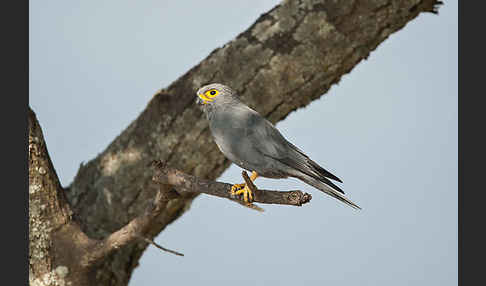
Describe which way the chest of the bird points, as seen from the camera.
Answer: to the viewer's left
